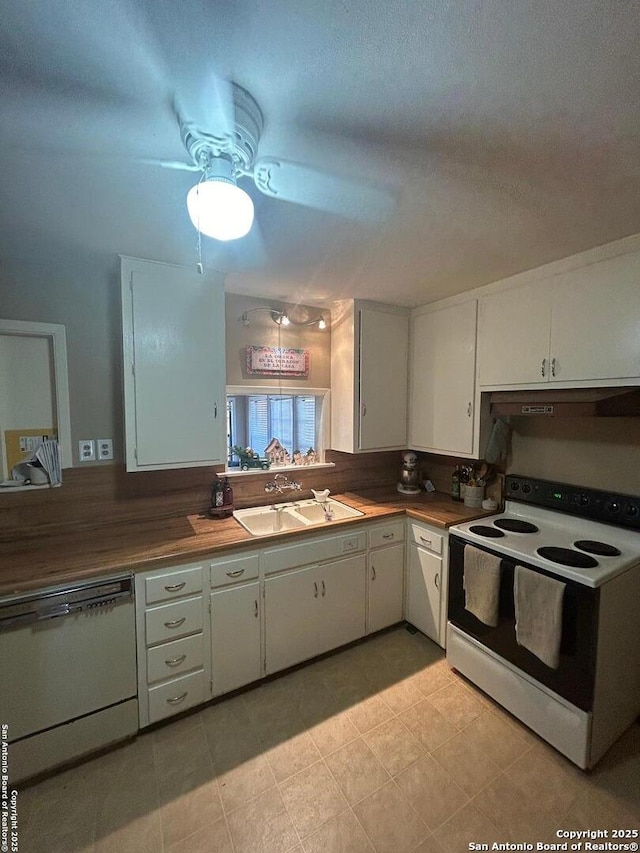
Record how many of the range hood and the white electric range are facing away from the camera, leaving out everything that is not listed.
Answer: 0

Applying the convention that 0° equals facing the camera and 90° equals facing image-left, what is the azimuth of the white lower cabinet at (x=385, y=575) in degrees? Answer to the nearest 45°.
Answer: approximately 315°

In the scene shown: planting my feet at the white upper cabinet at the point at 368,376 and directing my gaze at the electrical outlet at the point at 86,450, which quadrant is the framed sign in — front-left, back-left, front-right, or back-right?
front-right

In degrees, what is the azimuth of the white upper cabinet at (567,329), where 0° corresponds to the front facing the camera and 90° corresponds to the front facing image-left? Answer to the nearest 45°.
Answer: approximately 45°

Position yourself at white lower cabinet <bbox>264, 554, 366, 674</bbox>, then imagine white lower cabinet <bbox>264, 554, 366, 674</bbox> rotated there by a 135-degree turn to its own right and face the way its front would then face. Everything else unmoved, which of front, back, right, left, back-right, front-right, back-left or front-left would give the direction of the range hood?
back

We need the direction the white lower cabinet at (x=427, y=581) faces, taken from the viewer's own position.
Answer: facing the viewer and to the left of the viewer

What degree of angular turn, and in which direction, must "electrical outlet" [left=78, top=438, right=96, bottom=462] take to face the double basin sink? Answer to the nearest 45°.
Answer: approximately 90° to its left

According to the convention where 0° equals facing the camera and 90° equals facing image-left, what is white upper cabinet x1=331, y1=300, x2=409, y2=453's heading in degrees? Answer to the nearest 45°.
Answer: approximately 315°

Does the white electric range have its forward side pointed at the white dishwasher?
yes

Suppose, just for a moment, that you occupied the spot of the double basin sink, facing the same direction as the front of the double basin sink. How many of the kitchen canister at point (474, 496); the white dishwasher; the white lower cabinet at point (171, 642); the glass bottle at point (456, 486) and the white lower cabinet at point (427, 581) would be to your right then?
2

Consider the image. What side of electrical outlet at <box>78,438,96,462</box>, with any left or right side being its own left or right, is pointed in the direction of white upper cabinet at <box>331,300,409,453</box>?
left

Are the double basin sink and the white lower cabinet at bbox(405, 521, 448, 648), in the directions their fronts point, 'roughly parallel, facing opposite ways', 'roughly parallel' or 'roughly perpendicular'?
roughly perpendicular

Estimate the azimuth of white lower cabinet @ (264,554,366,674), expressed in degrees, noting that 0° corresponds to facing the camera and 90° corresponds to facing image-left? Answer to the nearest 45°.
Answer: approximately 315°

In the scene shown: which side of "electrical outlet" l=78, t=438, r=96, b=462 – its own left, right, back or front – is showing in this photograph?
front

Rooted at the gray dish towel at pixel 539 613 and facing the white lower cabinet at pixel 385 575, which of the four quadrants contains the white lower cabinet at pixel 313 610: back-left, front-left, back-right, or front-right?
front-left
